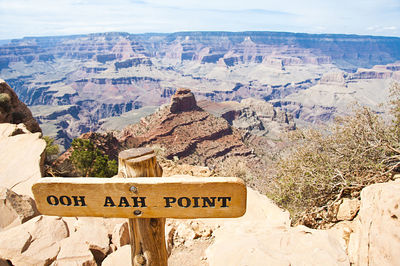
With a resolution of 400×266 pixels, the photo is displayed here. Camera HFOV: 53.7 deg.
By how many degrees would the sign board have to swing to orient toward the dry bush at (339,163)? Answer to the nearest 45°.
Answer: approximately 135° to its left

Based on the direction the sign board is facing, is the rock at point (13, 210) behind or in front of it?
behind

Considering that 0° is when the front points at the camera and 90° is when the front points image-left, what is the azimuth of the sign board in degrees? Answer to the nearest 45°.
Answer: approximately 0°

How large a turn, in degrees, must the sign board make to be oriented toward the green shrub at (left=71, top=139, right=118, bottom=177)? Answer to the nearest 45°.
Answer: approximately 180°

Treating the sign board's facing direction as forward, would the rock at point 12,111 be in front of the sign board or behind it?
behind
